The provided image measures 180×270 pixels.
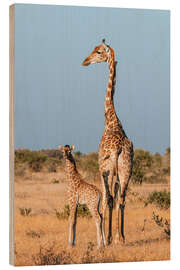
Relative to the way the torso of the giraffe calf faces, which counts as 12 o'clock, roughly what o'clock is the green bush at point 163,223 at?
The green bush is roughly at 5 o'clock from the giraffe calf.

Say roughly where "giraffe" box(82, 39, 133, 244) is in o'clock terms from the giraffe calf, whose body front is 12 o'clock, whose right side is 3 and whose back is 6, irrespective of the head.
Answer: The giraffe is roughly at 5 o'clock from the giraffe calf.

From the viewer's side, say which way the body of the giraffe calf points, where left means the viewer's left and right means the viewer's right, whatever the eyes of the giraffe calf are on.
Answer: facing to the left of the viewer

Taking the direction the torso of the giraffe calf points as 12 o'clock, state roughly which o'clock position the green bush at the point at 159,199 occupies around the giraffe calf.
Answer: The green bush is roughly at 5 o'clock from the giraffe calf.
